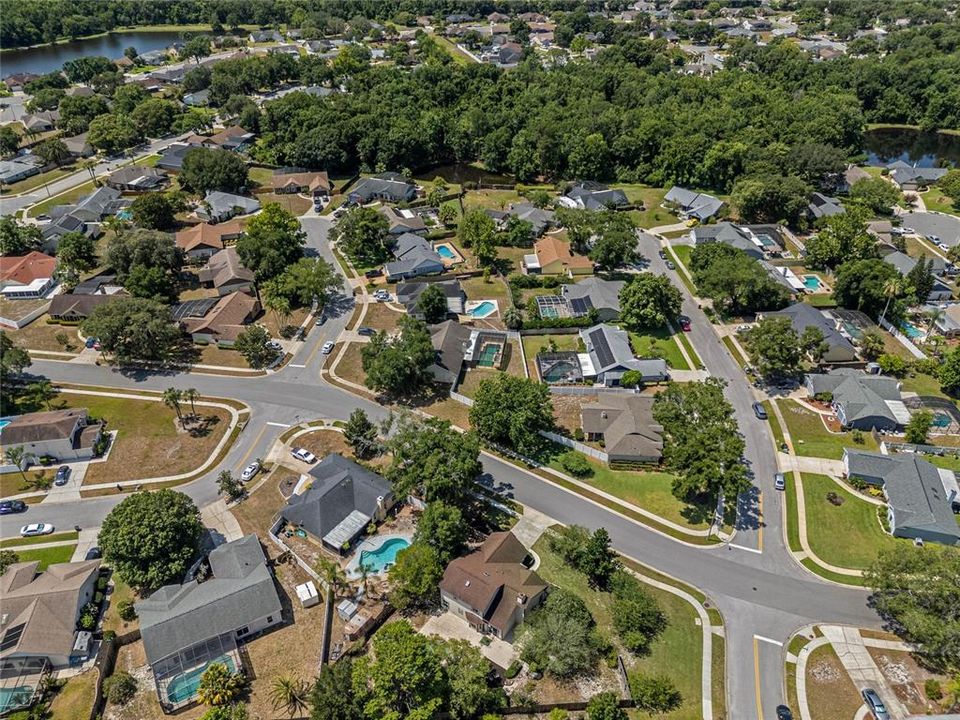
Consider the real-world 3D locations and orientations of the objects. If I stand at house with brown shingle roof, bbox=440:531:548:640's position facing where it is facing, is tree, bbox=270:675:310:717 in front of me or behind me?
behind

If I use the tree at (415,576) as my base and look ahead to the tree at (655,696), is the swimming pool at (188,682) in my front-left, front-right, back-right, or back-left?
back-right

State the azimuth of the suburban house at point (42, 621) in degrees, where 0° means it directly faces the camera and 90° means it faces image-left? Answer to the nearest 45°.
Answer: approximately 180°

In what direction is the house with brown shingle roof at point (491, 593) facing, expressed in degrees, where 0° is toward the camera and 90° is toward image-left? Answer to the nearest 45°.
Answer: approximately 225°

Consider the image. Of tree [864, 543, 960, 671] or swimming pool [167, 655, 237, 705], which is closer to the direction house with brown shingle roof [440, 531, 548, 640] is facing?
the tree

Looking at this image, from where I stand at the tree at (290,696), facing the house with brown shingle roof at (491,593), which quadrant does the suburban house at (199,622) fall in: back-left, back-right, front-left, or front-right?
back-left

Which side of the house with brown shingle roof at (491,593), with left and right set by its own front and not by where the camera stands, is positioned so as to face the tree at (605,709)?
right

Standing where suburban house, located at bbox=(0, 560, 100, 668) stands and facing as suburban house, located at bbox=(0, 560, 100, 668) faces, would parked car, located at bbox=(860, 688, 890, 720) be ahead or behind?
behind
